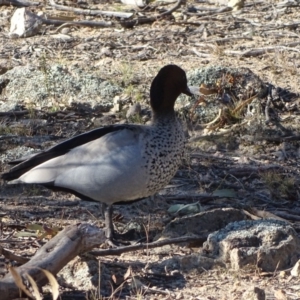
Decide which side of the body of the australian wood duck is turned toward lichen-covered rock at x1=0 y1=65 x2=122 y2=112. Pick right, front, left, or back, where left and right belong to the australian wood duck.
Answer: left

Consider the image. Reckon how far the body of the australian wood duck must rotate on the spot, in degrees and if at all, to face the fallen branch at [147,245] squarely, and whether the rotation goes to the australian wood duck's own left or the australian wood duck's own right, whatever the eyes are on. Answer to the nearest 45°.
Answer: approximately 90° to the australian wood duck's own right

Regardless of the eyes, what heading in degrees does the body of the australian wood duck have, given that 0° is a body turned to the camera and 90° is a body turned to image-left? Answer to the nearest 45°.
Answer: approximately 270°

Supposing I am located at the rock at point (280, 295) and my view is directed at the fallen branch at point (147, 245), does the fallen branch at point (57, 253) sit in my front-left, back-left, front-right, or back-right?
front-left

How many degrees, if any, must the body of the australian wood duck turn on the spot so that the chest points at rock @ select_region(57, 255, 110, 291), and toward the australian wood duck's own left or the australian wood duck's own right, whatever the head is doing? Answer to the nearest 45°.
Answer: approximately 90° to the australian wood duck's own right

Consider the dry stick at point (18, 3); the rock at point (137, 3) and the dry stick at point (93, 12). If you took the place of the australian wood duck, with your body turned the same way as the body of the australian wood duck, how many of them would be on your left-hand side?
3

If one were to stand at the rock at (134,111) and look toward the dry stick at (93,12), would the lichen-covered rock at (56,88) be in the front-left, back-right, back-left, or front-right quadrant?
front-left

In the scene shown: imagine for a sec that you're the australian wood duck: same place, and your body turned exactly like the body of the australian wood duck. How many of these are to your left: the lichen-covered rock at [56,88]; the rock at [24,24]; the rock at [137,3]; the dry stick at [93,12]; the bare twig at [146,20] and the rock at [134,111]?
6

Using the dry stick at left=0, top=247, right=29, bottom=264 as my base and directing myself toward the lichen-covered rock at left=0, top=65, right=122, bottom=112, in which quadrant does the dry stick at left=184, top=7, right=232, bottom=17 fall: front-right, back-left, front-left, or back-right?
front-right

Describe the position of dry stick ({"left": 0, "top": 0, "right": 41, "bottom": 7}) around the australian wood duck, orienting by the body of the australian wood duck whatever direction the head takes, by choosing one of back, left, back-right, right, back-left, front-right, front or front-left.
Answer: left

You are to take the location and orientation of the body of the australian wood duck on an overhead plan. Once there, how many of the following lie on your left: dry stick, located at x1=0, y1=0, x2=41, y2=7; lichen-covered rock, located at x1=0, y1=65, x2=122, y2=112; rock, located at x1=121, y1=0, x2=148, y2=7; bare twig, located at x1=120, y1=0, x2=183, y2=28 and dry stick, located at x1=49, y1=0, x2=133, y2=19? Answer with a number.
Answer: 5

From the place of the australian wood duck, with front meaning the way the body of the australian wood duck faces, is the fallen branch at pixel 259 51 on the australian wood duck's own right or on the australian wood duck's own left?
on the australian wood duck's own left

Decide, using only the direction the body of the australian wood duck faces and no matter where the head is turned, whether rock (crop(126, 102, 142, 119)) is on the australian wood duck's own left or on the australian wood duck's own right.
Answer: on the australian wood duck's own left

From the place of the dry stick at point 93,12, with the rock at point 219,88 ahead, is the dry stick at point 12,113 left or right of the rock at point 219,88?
right

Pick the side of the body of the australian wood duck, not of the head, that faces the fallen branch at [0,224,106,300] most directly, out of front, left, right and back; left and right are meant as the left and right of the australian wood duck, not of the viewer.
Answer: right

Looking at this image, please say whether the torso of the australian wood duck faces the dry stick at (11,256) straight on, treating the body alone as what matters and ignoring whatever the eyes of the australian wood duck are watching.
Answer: no

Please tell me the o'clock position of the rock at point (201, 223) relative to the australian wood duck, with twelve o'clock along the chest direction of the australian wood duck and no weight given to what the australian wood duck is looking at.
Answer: The rock is roughly at 1 o'clock from the australian wood duck.

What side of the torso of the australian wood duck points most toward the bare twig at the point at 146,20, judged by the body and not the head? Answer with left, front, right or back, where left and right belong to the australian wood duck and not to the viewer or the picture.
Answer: left

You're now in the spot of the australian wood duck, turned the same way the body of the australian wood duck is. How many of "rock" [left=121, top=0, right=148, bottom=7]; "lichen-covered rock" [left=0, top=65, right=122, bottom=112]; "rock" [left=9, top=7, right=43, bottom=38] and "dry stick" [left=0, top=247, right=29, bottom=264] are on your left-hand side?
3

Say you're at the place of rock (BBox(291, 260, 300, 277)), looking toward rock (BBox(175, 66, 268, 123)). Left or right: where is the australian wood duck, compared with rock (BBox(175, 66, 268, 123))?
left

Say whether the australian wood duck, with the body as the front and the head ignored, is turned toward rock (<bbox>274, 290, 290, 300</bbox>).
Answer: no
